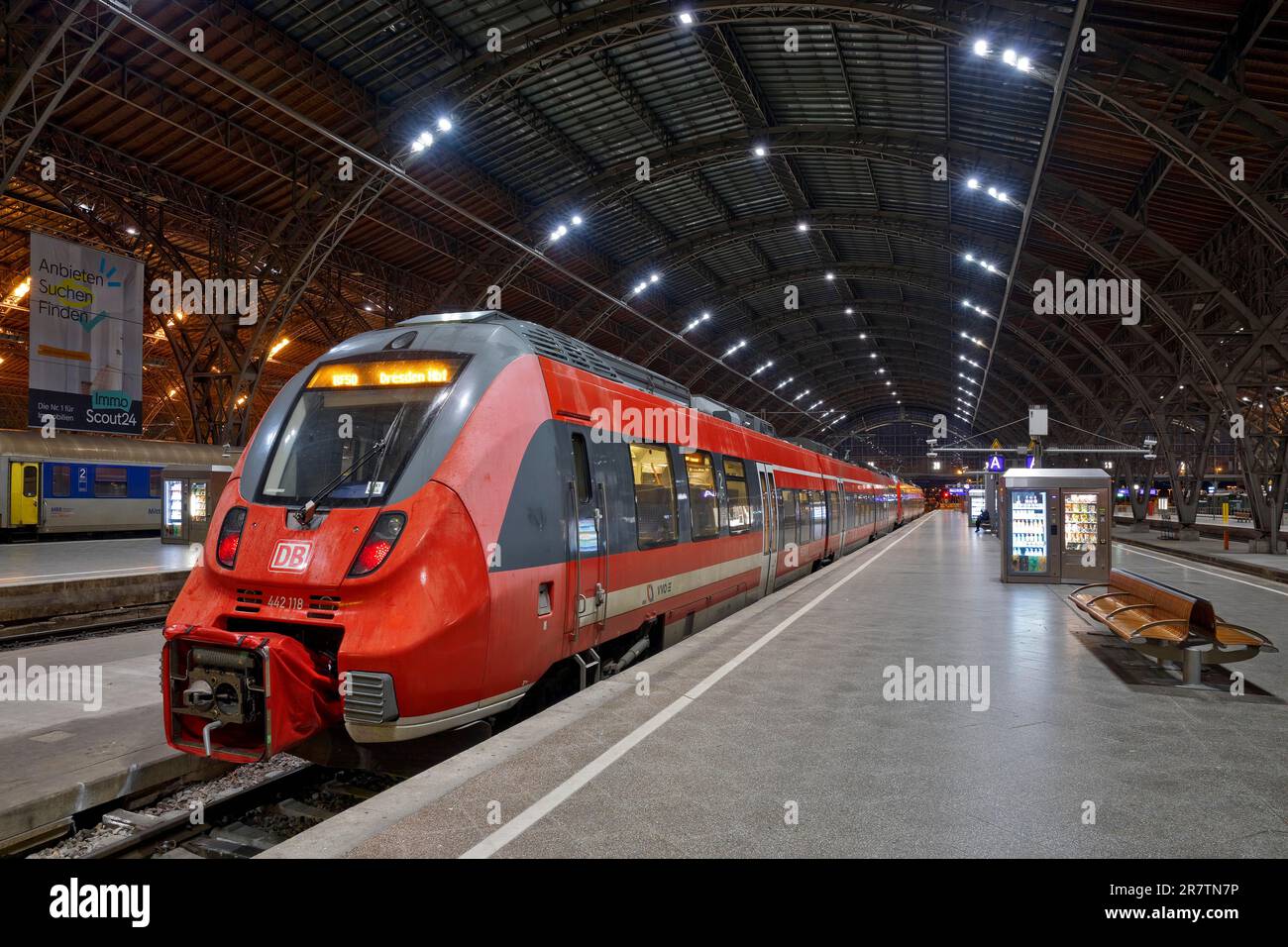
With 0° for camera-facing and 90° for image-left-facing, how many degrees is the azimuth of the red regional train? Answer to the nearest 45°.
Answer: approximately 45°

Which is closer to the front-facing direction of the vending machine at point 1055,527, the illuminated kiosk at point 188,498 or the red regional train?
the red regional train

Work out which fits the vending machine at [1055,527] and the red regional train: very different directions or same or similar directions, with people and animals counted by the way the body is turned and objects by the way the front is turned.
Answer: same or similar directions

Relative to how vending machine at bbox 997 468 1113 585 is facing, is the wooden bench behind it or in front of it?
in front

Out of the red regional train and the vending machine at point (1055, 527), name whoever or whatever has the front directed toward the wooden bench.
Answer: the vending machine

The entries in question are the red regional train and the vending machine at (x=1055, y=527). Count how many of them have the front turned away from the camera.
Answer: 0

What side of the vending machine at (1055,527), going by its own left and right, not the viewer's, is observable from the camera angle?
front

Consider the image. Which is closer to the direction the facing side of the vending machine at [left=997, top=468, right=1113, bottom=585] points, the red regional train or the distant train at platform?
the red regional train

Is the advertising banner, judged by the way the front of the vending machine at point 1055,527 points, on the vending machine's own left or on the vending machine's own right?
on the vending machine's own right

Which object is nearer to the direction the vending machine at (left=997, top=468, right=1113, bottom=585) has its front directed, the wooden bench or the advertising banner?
the wooden bench

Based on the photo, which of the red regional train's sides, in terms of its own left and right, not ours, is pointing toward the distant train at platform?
right
